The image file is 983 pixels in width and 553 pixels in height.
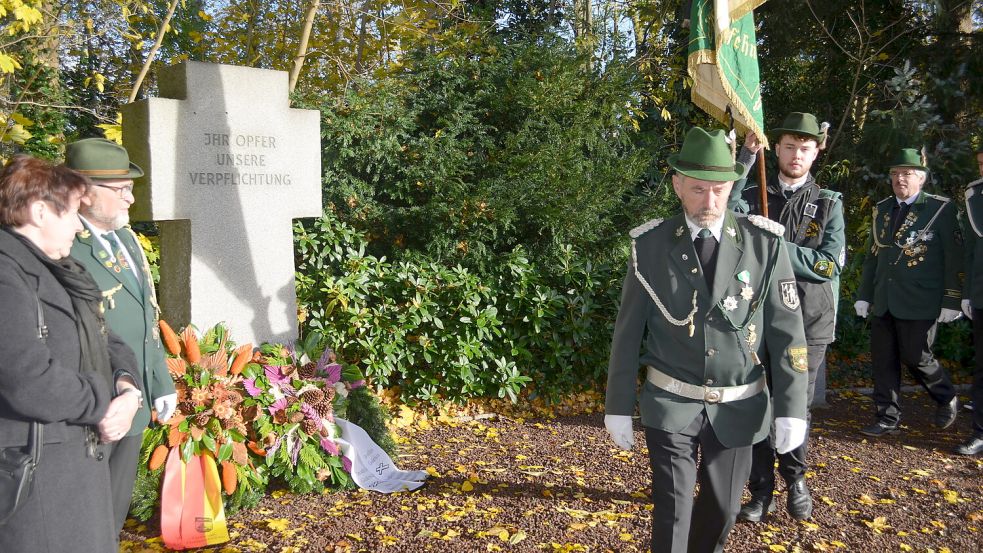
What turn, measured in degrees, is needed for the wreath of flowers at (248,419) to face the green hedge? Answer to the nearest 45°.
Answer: approximately 135° to its left

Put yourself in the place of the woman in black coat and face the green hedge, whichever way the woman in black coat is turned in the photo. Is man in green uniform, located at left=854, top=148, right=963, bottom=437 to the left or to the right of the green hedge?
right

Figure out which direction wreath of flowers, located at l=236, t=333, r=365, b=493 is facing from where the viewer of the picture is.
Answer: facing the viewer

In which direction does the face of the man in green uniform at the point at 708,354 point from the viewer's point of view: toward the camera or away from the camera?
toward the camera

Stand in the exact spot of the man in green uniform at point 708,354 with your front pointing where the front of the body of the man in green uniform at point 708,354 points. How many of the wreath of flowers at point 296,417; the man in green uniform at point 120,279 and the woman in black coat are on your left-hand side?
0

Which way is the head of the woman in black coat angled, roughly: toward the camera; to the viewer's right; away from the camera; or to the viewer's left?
to the viewer's right

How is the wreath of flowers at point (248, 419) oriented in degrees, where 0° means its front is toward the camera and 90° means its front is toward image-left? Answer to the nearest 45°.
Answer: approximately 0°

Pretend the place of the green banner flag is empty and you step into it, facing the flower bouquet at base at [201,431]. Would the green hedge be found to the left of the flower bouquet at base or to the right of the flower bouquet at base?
right

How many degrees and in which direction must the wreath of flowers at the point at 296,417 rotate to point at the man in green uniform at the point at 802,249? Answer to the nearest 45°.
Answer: approximately 90° to its left

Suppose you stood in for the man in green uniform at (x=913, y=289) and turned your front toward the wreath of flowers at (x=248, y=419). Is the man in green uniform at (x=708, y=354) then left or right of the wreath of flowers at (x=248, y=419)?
left

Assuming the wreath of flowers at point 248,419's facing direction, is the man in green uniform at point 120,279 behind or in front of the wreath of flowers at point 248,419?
in front

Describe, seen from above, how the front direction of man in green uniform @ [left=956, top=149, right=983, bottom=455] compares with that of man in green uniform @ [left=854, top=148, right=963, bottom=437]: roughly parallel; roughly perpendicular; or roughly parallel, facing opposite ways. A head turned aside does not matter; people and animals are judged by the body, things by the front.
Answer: roughly parallel

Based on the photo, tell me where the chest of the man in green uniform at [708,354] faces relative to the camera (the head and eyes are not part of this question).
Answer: toward the camera
